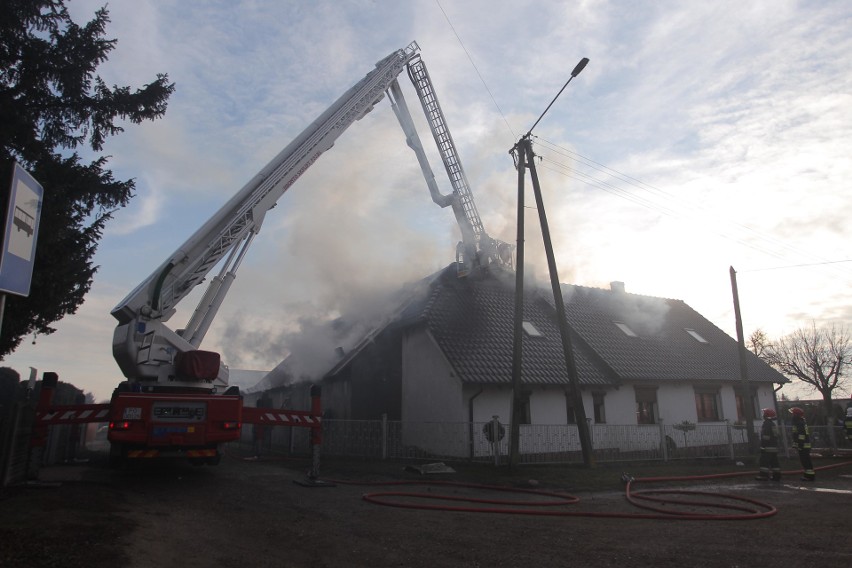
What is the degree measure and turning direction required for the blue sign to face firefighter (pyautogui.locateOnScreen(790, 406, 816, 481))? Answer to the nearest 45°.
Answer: approximately 45° to its left

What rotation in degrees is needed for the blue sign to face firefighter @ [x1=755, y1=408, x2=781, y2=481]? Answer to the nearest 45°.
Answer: approximately 45° to its left

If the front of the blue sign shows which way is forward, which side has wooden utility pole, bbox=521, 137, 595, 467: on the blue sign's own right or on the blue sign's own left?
on the blue sign's own left

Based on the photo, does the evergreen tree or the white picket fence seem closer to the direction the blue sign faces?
the white picket fence

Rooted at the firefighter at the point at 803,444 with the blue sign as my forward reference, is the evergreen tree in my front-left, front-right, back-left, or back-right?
front-right

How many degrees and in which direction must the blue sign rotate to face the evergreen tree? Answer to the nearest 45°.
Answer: approximately 135° to its left

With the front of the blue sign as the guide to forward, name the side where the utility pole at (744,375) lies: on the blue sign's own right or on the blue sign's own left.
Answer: on the blue sign's own left

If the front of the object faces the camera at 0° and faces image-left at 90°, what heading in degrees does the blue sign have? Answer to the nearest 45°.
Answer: approximately 315°

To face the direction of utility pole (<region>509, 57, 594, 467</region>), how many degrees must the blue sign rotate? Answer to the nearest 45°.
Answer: approximately 90° to its left

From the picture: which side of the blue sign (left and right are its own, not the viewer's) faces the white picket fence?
left

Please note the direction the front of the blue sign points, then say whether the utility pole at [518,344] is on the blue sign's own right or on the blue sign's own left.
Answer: on the blue sign's own left
